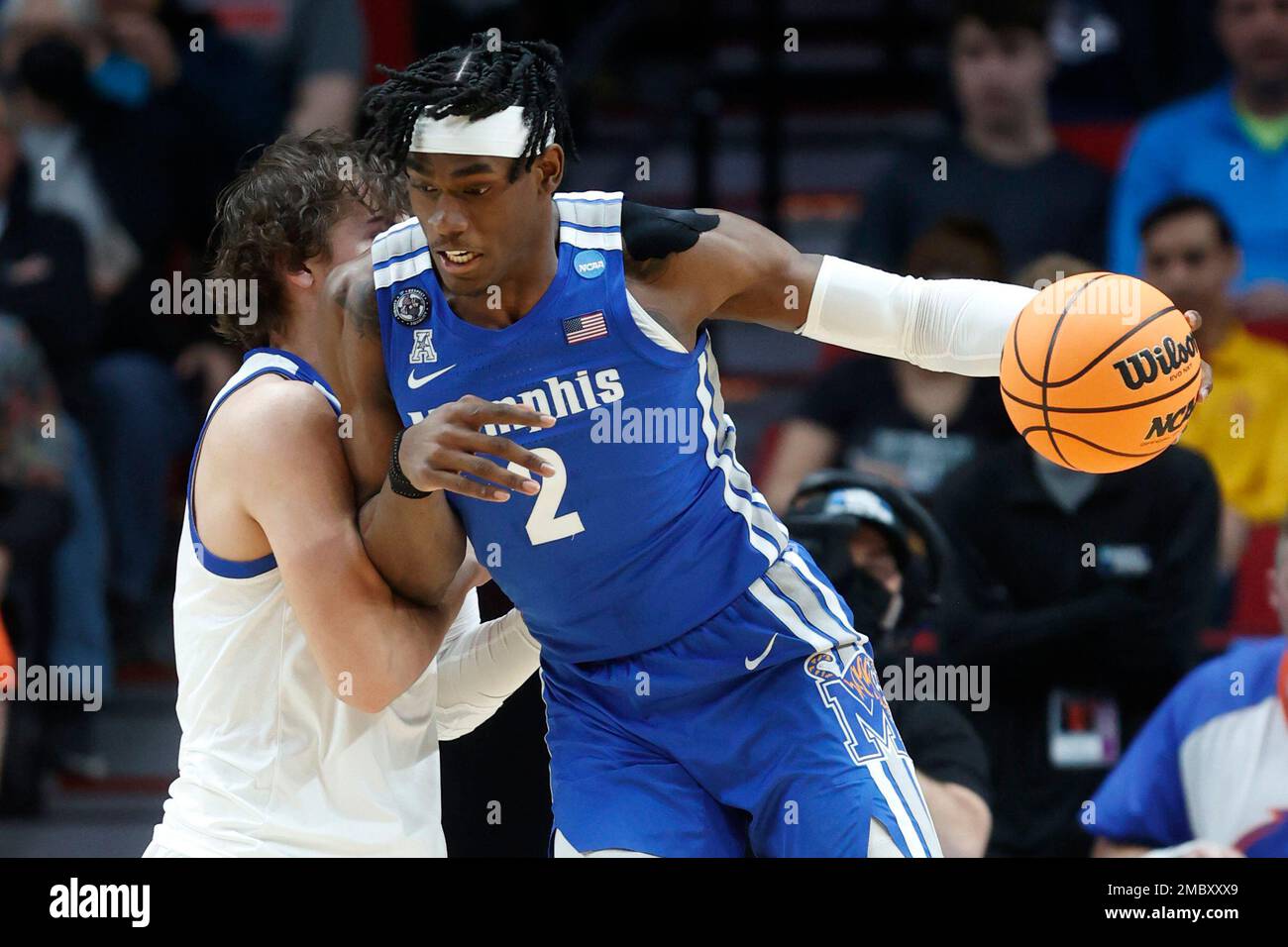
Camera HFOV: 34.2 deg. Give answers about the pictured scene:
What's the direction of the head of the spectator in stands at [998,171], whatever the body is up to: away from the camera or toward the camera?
toward the camera

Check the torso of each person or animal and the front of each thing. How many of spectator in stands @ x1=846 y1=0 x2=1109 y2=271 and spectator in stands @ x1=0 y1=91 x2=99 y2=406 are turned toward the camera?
2

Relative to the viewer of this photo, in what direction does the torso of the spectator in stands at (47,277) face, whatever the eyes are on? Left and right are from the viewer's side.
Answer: facing the viewer

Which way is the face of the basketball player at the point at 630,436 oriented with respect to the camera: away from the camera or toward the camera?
toward the camera

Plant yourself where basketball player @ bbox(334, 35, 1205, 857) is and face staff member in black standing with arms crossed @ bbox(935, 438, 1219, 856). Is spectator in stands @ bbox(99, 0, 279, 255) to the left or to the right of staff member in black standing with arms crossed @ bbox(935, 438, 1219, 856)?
left

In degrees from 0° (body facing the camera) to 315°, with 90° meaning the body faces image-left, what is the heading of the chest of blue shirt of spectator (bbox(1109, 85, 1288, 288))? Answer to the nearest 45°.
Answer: approximately 0°

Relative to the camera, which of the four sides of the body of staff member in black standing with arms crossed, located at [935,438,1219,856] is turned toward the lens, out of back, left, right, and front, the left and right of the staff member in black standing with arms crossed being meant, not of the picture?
front

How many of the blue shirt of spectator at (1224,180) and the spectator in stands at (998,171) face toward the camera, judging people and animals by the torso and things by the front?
2

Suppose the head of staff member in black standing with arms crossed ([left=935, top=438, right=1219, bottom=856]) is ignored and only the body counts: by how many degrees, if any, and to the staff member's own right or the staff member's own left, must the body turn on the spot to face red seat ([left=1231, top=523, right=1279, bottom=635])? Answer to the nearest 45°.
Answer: approximately 135° to the staff member's own left

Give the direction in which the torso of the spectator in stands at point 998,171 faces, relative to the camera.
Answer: toward the camera

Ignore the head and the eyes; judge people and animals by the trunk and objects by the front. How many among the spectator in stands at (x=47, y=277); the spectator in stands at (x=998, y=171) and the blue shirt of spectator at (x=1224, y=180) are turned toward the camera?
3

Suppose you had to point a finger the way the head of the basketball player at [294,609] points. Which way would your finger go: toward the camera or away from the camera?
away from the camera
